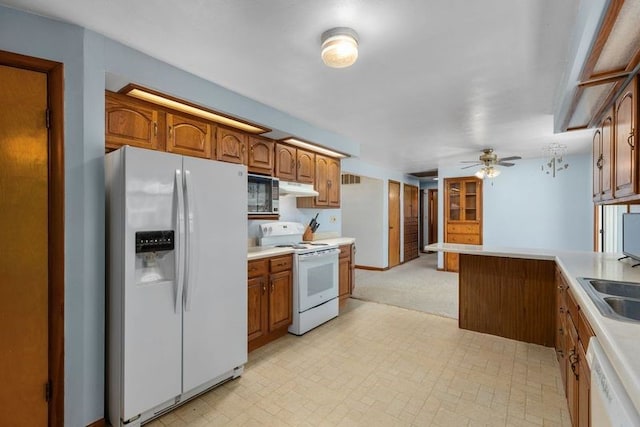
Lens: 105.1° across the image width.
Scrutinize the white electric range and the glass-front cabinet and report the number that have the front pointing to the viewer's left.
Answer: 0

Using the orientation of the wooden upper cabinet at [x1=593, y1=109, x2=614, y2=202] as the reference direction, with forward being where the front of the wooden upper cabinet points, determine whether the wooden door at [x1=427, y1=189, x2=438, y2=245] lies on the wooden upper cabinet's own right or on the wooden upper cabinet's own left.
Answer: on the wooden upper cabinet's own right

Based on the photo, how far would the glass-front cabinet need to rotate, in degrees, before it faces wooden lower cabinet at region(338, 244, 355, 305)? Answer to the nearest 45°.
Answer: approximately 45° to its right

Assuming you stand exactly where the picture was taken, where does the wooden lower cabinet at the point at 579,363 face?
facing to the left of the viewer

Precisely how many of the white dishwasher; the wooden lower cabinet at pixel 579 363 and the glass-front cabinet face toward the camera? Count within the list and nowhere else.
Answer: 1

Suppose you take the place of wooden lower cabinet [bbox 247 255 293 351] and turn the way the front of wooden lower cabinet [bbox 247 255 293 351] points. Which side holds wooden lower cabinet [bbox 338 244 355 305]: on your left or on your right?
on your left

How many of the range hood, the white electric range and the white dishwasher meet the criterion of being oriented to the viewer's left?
1

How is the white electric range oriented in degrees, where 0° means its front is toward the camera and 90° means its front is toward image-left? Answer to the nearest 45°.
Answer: approximately 315°

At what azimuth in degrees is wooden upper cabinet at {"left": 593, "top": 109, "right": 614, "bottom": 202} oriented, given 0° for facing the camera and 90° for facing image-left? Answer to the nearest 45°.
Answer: approximately 90°

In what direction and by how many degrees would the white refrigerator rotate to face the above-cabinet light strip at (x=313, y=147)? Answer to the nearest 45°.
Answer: approximately 90° to its left

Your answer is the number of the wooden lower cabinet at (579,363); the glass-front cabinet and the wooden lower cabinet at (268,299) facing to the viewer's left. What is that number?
1

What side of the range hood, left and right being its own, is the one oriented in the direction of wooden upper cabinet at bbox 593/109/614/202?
front

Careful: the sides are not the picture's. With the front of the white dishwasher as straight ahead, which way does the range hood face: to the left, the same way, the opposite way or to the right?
the opposite way

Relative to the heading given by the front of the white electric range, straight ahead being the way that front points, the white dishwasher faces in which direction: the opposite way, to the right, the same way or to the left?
the opposite way
